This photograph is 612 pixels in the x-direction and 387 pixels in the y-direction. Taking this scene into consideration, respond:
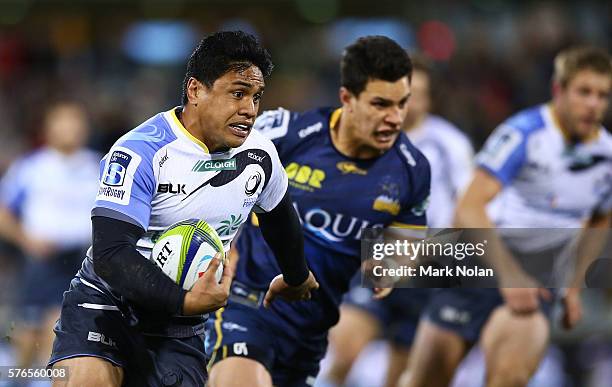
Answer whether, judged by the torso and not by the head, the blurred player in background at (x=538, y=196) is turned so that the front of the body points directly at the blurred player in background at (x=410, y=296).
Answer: no

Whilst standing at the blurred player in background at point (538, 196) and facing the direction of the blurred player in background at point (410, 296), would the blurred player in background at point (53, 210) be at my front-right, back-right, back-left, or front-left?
front-left

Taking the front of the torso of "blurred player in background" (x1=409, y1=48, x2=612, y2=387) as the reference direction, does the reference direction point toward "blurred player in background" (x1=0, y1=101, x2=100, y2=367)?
no

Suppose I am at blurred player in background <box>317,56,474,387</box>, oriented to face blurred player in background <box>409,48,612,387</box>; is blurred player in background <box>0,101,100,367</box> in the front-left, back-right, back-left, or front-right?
back-right

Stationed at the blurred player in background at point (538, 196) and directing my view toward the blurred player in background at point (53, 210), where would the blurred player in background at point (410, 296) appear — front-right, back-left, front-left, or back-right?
front-right

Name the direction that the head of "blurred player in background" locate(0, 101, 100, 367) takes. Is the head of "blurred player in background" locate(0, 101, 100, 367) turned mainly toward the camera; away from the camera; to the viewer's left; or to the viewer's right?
toward the camera
